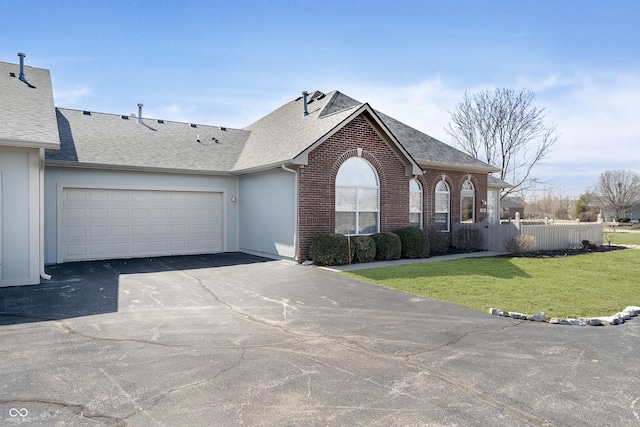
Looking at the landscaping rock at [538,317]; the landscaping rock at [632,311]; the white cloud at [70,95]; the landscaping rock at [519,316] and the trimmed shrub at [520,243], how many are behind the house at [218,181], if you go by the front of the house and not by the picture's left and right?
1

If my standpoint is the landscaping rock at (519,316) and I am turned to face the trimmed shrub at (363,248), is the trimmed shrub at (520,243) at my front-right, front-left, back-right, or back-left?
front-right

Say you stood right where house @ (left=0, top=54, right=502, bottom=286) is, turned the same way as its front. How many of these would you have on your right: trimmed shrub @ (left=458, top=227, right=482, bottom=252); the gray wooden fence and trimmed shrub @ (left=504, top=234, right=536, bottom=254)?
0

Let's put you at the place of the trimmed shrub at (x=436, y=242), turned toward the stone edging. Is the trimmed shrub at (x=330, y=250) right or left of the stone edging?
right

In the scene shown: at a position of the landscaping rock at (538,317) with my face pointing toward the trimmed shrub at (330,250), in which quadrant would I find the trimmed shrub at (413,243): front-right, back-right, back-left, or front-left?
front-right

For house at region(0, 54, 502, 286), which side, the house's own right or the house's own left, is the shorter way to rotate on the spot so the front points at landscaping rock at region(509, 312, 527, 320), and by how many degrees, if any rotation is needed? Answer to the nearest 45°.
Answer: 0° — it already faces it

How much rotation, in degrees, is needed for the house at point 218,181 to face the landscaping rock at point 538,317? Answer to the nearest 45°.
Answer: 0° — it already faces it

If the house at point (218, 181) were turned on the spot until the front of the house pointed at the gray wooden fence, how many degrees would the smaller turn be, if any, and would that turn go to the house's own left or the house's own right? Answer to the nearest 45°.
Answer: approximately 45° to the house's own left

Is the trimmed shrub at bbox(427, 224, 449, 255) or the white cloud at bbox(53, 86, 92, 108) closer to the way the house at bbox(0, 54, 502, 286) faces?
the trimmed shrub

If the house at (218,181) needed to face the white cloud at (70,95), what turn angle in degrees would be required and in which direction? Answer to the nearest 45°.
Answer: approximately 180°

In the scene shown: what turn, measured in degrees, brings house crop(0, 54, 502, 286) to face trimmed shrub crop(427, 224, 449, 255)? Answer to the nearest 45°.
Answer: approximately 45° to its left

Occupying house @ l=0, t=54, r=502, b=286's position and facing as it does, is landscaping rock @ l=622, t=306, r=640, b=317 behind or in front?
in front

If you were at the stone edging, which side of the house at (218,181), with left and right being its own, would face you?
front
